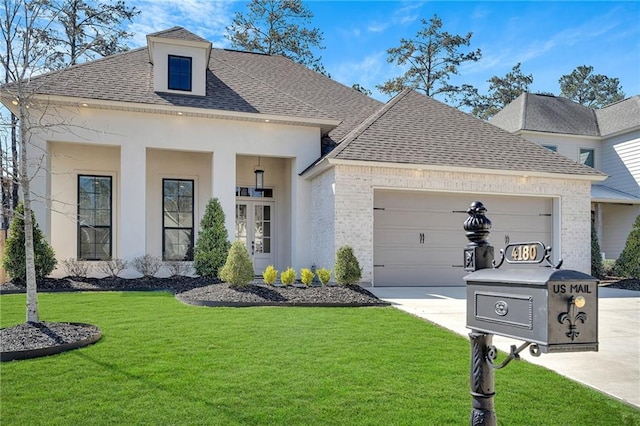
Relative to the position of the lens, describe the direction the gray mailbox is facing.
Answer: facing the viewer and to the right of the viewer

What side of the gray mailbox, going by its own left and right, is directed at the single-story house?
back

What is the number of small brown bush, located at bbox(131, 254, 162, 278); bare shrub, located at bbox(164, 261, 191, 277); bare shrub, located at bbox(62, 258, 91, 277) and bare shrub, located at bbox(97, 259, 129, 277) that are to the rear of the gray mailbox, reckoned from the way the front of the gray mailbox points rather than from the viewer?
4

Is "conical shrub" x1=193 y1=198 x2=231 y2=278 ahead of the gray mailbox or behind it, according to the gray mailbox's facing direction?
behind

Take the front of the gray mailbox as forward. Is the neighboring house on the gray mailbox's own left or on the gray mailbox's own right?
on the gray mailbox's own left

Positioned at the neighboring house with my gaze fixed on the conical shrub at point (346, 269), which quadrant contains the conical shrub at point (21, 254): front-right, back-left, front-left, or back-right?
front-right

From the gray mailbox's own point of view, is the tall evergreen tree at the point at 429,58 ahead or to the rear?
to the rear

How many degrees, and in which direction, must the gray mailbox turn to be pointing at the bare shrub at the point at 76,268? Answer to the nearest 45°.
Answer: approximately 180°

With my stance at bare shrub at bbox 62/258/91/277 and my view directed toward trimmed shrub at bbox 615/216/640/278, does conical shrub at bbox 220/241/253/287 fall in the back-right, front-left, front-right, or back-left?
front-right

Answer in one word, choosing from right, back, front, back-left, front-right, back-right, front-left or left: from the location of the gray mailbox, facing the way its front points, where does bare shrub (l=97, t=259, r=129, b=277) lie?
back

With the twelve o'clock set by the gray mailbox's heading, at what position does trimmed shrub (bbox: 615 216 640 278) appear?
The trimmed shrub is roughly at 8 o'clock from the gray mailbox.

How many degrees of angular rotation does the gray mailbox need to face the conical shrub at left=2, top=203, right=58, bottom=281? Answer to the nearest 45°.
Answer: approximately 180°
